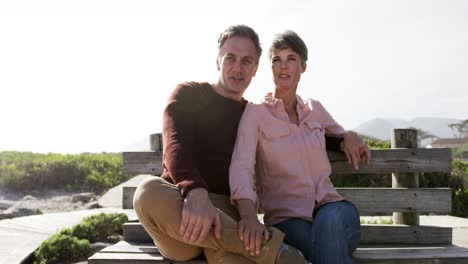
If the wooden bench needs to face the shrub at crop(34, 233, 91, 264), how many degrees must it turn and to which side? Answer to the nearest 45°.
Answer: approximately 90° to its right

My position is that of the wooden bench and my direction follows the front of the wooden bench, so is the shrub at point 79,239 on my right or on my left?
on my right

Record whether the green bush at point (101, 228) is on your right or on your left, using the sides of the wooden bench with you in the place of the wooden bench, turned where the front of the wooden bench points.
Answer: on your right

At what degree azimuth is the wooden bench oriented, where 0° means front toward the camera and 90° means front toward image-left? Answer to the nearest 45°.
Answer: approximately 0°

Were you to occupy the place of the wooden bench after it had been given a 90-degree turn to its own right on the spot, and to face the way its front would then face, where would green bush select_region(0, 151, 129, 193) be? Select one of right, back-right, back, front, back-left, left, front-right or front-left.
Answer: front-right
